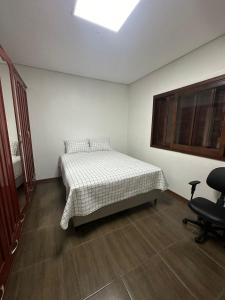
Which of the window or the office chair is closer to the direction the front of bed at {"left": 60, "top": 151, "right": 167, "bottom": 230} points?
the office chair

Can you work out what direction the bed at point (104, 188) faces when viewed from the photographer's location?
facing the viewer and to the right of the viewer

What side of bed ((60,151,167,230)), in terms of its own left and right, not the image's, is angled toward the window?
left

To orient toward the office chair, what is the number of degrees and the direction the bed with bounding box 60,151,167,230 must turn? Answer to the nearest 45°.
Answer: approximately 45° to its left

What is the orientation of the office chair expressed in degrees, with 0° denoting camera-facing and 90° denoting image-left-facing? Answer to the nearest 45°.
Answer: approximately 45°

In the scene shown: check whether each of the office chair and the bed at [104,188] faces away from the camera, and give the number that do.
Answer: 0

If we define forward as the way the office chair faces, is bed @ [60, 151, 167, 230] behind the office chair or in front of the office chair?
in front
